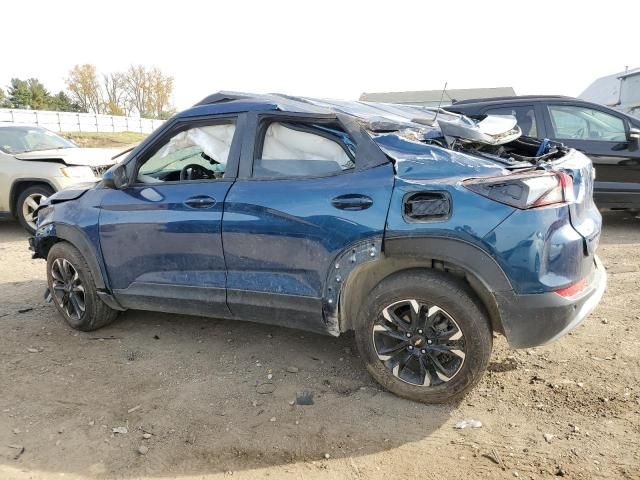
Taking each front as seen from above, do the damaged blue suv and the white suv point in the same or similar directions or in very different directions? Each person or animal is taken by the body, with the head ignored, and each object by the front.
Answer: very different directions

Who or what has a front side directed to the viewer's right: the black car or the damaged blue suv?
the black car

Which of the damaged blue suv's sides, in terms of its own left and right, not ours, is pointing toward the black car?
right

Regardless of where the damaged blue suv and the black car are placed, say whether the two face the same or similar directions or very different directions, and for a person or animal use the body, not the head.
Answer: very different directions

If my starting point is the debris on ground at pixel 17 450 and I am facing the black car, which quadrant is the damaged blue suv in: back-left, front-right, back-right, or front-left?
front-right

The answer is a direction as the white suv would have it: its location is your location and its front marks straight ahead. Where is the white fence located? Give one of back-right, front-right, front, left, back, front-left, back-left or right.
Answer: back-left

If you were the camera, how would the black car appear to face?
facing to the right of the viewer

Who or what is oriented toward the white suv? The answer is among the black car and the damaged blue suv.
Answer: the damaged blue suv

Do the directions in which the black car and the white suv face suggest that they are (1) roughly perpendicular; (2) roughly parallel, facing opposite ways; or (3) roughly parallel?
roughly parallel

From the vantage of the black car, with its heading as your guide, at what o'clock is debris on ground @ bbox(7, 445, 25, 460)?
The debris on ground is roughly at 4 o'clock from the black car.

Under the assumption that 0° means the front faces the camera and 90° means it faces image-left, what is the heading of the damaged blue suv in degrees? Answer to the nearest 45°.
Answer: approximately 135°

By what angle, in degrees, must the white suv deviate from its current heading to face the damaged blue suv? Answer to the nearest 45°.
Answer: approximately 45° to its right

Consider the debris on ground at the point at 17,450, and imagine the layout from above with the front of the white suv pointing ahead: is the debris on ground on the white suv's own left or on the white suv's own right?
on the white suv's own right

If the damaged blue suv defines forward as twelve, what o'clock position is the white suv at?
The white suv is roughly at 12 o'clock from the damaged blue suv.

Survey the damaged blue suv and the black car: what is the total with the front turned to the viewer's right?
1

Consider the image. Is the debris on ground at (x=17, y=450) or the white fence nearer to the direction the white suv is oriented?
the debris on ground

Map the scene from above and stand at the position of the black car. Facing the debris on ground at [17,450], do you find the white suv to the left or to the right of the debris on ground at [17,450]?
right

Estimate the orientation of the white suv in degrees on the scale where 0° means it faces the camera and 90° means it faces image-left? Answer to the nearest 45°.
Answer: approximately 315°
